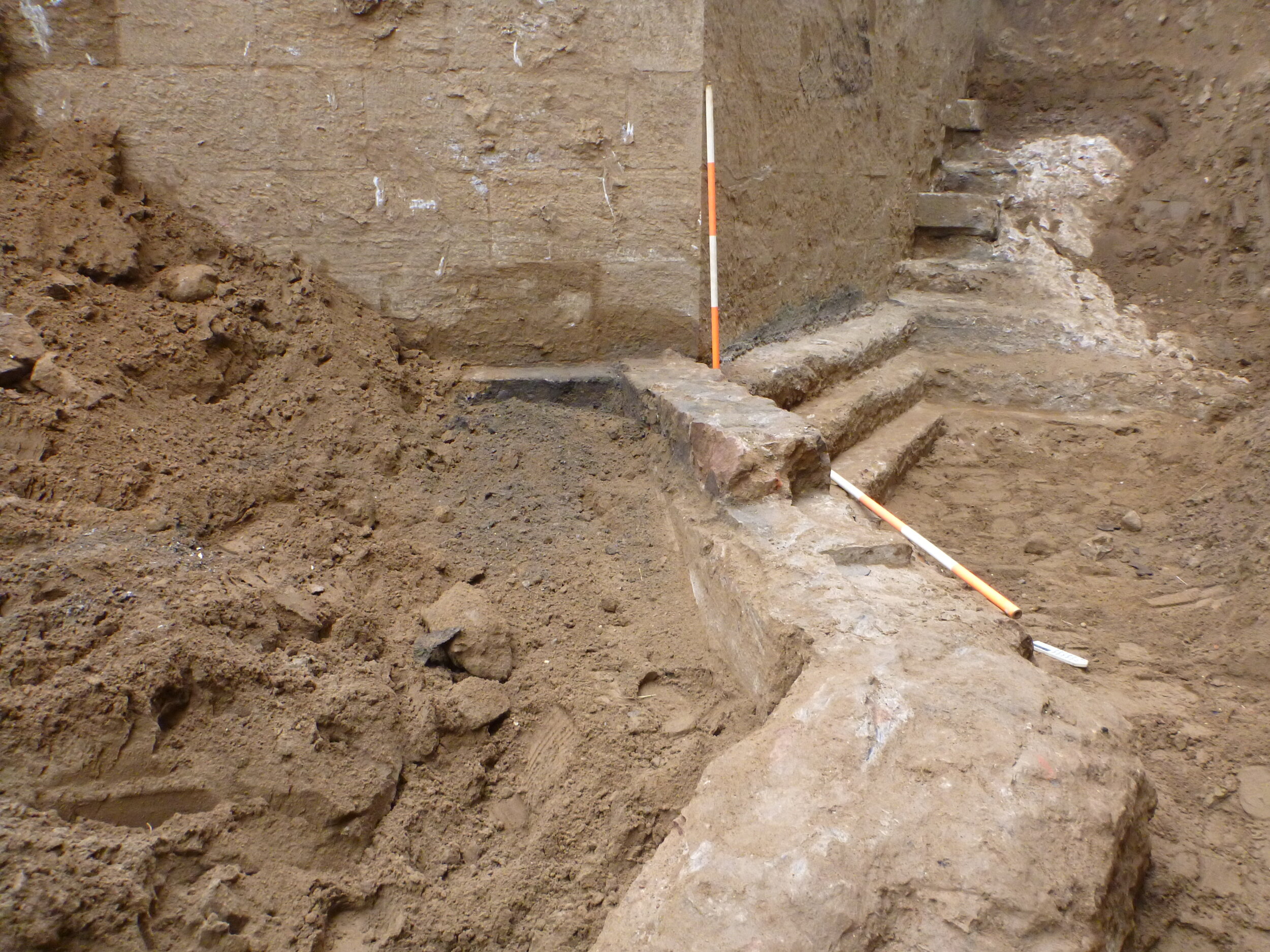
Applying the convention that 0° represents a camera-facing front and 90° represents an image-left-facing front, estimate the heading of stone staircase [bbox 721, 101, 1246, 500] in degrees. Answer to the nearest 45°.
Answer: approximately 0°

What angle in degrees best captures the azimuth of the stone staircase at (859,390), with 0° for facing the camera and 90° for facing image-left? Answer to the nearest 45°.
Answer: approximately 315°

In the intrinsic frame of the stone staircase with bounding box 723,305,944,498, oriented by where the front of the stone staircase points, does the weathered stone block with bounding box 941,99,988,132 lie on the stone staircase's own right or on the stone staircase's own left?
on the stone staircase's own left

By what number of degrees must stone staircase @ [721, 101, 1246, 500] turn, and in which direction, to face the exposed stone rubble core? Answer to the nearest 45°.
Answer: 0° — it already faces it

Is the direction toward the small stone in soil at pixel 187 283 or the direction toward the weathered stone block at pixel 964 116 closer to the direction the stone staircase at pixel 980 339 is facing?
the small stone in soil

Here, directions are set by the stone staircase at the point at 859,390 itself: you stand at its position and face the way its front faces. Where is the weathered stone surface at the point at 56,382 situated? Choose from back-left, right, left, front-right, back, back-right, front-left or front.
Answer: right

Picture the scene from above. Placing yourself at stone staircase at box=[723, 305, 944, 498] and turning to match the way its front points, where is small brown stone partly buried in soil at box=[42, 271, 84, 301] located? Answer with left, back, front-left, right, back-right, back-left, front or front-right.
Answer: right
